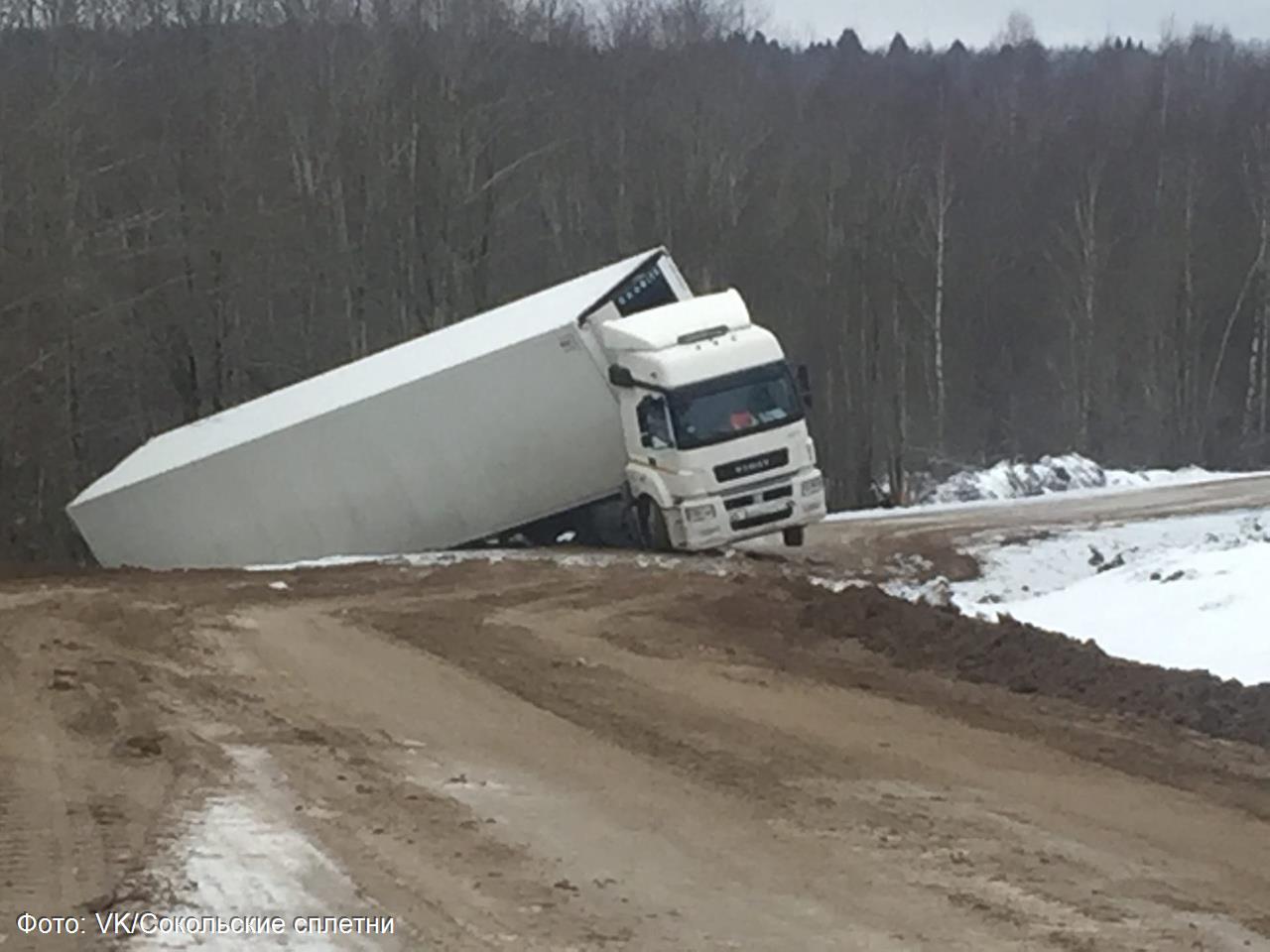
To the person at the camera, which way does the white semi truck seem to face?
facing the viewer and to the right of the viewer
